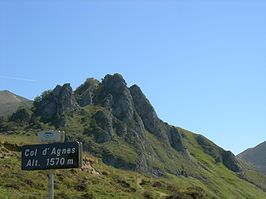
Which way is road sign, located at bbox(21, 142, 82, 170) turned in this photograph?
toward the camera
